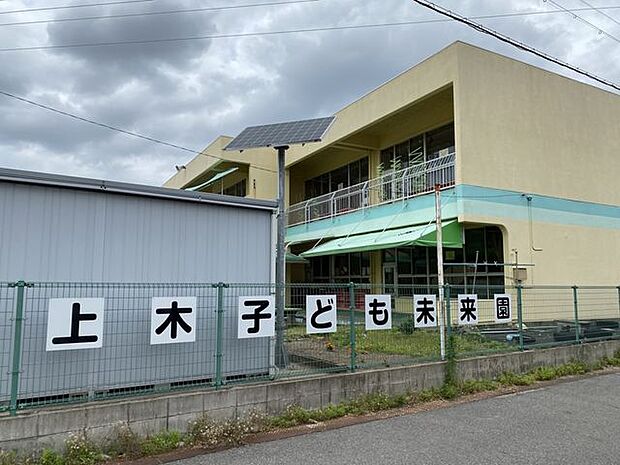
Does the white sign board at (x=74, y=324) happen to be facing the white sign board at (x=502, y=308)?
no

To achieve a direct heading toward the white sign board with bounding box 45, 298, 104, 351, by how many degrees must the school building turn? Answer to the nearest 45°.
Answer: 0° — it already faces it

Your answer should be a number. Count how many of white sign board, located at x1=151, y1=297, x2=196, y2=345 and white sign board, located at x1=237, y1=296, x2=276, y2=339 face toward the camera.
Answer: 2

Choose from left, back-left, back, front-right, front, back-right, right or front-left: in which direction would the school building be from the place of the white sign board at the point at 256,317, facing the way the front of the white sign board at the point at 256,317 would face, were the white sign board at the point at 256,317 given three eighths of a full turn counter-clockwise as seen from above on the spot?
front

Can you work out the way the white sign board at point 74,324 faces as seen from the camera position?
facing the viewer

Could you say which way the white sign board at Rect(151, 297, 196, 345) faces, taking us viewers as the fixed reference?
facing the viewer

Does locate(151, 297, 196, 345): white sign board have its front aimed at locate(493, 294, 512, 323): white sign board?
no

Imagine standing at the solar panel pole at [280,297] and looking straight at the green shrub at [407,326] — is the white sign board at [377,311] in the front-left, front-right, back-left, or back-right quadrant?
front-right

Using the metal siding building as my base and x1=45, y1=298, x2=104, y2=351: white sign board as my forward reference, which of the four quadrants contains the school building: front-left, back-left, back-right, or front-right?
back-left

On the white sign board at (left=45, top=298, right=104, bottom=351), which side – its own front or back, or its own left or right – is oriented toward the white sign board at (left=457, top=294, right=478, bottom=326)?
left

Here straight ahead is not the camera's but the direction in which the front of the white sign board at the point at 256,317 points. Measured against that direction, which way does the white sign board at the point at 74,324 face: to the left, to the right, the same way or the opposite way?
the same way

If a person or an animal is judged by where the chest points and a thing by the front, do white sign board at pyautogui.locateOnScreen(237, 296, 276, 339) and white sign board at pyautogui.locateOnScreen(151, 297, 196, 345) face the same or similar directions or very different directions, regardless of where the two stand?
same or similar directions

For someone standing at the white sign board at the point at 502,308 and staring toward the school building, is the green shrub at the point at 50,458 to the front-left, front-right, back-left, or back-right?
back-left

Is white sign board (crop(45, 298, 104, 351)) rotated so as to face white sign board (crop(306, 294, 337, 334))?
no

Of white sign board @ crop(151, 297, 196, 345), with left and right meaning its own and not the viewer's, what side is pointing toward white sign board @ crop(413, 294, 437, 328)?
left

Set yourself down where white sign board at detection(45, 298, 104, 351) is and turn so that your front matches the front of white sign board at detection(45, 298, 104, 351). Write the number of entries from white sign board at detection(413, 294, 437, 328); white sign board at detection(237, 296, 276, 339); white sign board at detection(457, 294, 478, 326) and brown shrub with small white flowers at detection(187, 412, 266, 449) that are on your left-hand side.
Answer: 4

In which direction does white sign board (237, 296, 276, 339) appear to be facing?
toward the camera

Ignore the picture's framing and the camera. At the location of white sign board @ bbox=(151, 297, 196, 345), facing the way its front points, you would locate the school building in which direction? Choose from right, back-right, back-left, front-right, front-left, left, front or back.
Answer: back-left
